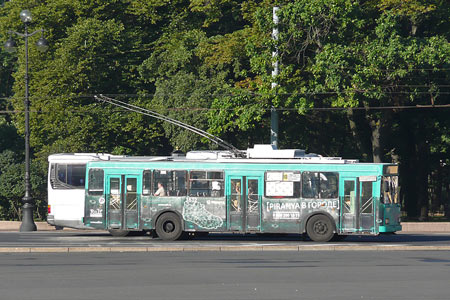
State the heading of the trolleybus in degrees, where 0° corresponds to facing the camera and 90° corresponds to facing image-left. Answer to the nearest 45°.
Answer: approximately 270°

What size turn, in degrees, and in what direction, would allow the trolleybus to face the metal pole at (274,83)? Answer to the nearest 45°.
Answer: approximately 90° to its left
